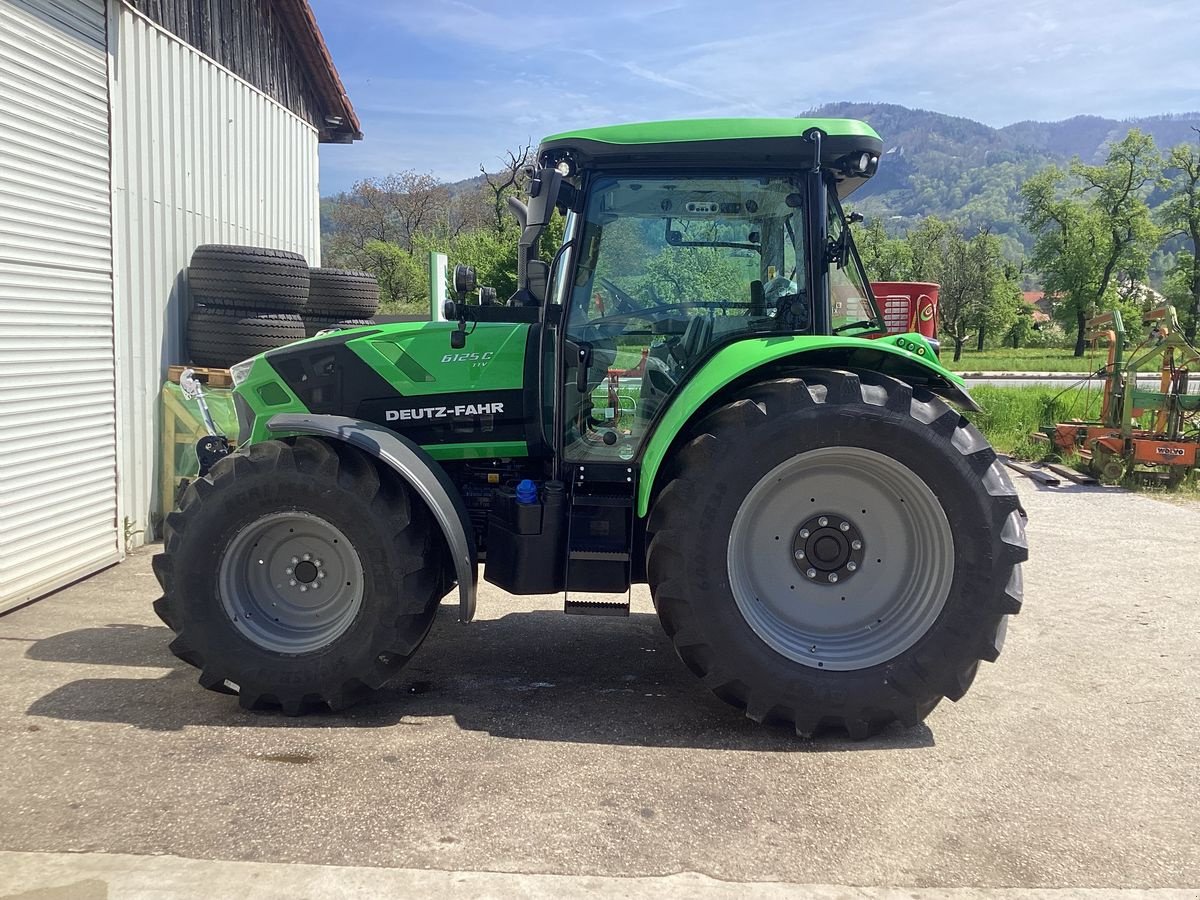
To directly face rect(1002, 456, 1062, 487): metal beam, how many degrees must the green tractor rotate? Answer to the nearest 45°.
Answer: approximately 135° to its right

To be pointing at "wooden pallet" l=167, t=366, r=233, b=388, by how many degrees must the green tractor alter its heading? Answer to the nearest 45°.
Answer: approximately 45° to its right

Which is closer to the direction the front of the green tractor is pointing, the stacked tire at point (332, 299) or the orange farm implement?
the stacked tire

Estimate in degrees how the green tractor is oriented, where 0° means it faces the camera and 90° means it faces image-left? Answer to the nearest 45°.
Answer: approximately 90°

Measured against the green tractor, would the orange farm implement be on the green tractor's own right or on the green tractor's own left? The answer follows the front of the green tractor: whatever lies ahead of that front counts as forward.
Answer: on the green tractor's own right
